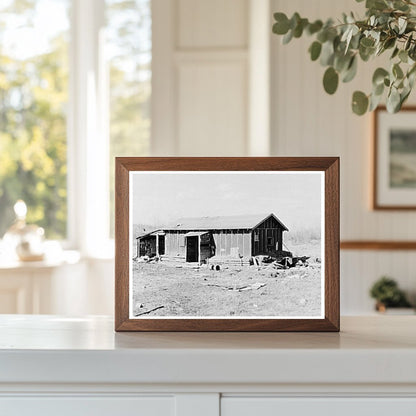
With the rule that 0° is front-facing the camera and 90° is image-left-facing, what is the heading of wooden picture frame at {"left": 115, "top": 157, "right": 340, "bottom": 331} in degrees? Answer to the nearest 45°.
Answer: approximately 0°

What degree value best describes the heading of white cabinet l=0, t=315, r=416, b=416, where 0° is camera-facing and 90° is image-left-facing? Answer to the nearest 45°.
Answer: approximately 0°

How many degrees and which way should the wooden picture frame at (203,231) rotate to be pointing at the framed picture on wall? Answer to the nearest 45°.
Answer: approximately 180°
